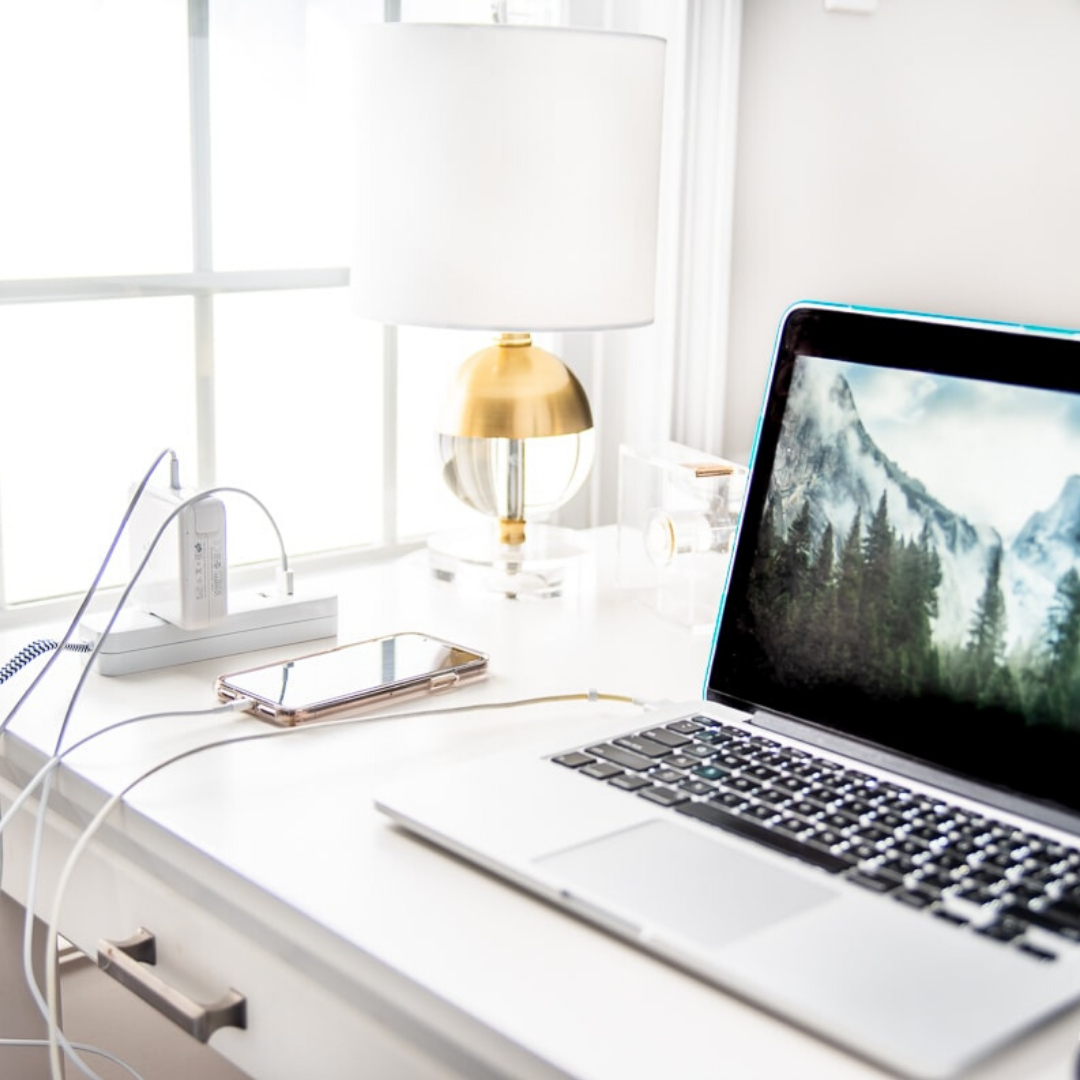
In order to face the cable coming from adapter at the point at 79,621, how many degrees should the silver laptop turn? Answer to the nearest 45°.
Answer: approximately 45° to its right

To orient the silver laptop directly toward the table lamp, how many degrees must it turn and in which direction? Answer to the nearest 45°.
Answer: approximately 90° to its right

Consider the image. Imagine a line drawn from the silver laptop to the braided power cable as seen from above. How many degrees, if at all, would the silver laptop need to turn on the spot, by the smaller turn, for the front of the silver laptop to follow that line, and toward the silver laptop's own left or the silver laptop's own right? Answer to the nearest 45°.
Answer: approximately 45° to the silver laptop's own right
